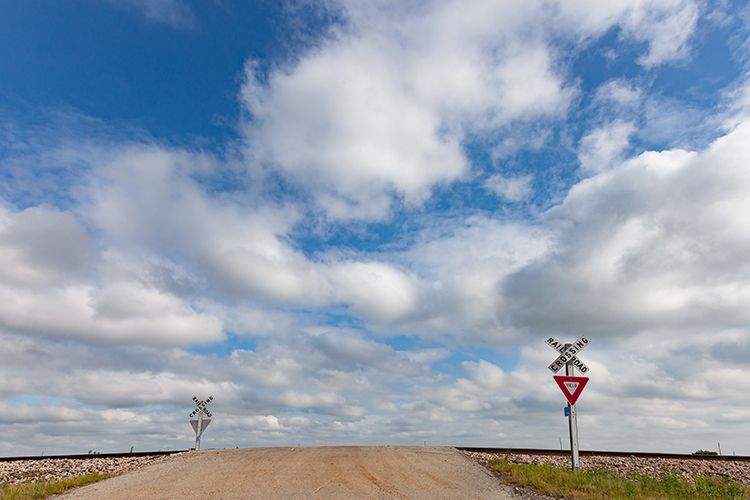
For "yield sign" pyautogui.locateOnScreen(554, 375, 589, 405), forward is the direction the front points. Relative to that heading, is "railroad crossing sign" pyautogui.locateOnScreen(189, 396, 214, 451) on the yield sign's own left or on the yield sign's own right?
on the yield sign's own right

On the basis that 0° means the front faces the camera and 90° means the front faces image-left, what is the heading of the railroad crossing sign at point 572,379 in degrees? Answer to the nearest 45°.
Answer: approximately 0°

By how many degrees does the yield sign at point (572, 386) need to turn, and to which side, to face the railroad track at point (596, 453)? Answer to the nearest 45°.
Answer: approximately 180°

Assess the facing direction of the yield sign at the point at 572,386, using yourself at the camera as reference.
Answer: facing the viewer

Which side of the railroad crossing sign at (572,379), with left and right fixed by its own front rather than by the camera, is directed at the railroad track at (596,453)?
back

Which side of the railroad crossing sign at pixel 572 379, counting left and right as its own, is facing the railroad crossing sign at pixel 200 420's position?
right
